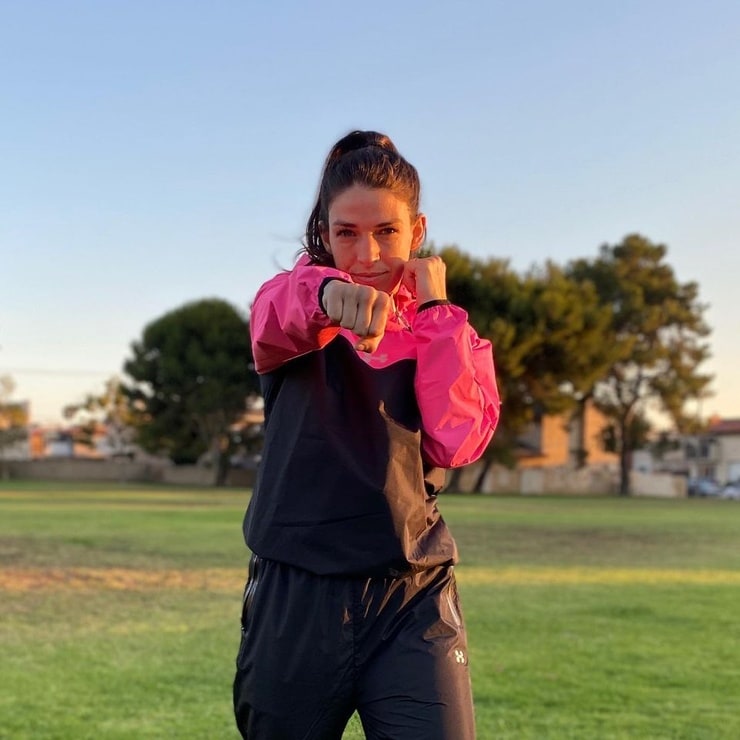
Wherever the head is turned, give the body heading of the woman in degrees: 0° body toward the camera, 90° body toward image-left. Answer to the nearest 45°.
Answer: approximately 0°
